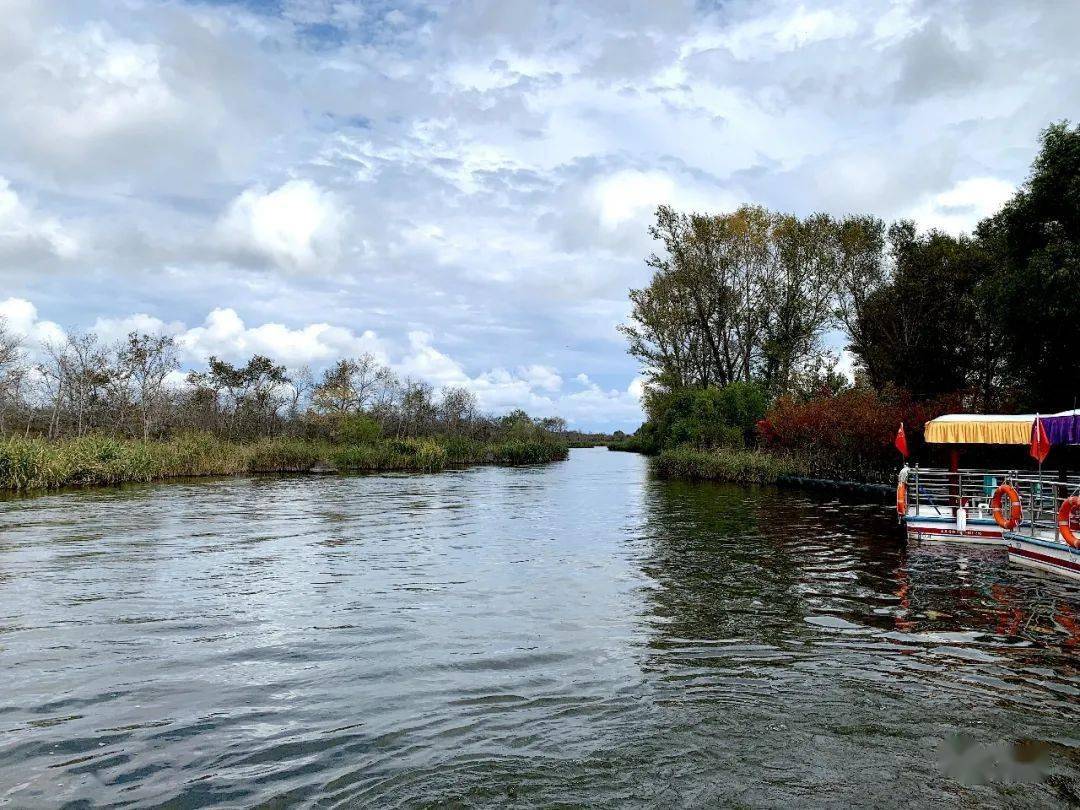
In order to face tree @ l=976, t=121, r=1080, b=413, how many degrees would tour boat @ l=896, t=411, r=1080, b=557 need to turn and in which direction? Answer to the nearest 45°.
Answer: approximately 90° to its right

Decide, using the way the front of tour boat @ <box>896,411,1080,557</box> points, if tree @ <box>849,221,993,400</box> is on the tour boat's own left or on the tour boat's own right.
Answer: on the tour boat's own right

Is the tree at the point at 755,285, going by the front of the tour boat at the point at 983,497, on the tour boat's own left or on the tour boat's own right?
on the tour boat's own right

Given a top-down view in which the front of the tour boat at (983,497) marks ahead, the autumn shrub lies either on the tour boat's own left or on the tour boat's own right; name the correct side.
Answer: on the tour boat's own right

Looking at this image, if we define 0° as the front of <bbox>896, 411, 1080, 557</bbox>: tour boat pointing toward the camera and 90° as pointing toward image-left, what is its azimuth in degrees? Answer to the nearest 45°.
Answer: approximately 90°
